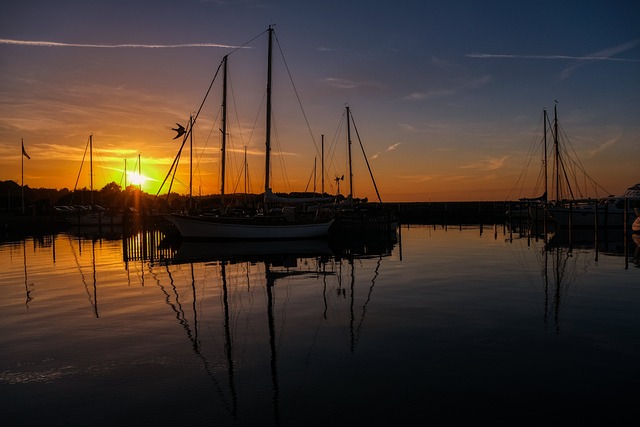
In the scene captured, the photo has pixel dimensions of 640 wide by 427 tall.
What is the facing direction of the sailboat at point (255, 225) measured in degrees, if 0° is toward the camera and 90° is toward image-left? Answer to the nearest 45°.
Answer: approximately 90°
